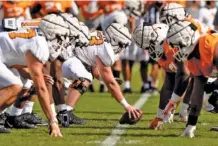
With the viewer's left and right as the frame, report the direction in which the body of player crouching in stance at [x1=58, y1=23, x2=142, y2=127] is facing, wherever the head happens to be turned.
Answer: facing to the right of the viewer

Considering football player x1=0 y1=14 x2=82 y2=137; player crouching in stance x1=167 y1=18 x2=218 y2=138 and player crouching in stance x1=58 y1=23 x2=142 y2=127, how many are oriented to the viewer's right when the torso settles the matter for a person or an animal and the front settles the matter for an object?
2

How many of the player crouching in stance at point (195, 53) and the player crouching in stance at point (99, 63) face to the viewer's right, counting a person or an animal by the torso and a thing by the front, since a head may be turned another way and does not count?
1

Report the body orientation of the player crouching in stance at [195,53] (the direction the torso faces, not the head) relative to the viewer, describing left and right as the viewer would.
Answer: facing to the left of the viewer

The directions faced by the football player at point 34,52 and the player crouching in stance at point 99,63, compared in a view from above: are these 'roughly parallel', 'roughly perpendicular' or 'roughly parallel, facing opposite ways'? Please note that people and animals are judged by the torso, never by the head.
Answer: roughly parallel

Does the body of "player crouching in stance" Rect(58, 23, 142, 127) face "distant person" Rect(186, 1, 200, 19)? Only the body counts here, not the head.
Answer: no

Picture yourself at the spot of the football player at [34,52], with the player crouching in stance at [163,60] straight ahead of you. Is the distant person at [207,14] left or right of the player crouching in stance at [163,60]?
left

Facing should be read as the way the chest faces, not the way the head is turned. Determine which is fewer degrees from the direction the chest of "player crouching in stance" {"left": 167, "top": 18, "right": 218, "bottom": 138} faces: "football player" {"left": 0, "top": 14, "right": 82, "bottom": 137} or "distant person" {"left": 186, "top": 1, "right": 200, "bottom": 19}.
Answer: the football player

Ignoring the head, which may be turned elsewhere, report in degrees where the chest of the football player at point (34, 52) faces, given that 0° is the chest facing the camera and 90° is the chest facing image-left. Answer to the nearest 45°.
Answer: approximately 270°

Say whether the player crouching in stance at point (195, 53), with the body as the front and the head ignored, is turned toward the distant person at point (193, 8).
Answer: no

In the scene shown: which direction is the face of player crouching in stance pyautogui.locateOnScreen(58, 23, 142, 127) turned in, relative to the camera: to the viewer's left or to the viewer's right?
to the viewer's right

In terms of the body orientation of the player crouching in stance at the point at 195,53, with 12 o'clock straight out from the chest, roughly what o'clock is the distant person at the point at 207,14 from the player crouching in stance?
The distant person is roughly at 3 o'clock from the player crouching in stance.

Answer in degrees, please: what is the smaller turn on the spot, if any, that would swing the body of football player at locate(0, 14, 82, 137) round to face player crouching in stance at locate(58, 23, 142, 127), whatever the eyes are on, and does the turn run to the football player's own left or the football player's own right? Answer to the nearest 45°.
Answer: approximately 45° to the football player's own left

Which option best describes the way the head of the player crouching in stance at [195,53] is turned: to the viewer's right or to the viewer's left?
to the viewer's left
